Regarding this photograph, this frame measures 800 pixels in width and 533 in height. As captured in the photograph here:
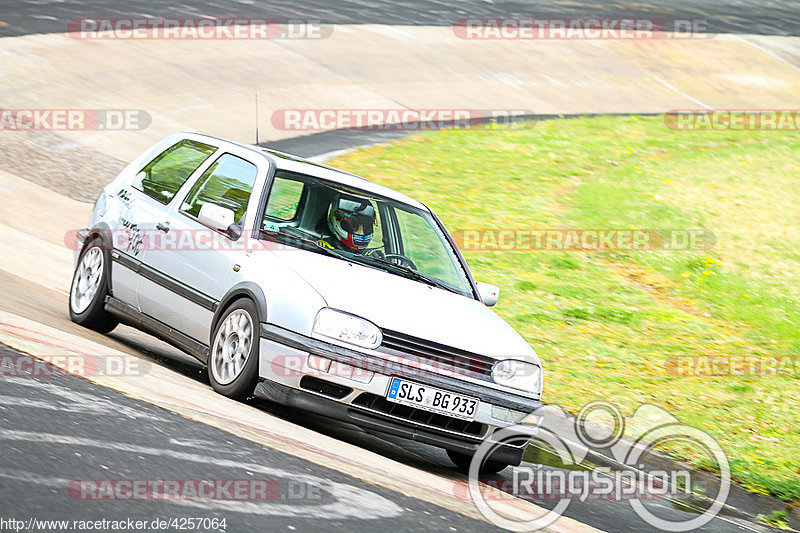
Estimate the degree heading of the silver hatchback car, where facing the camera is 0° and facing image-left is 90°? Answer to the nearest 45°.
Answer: approximately 315°
